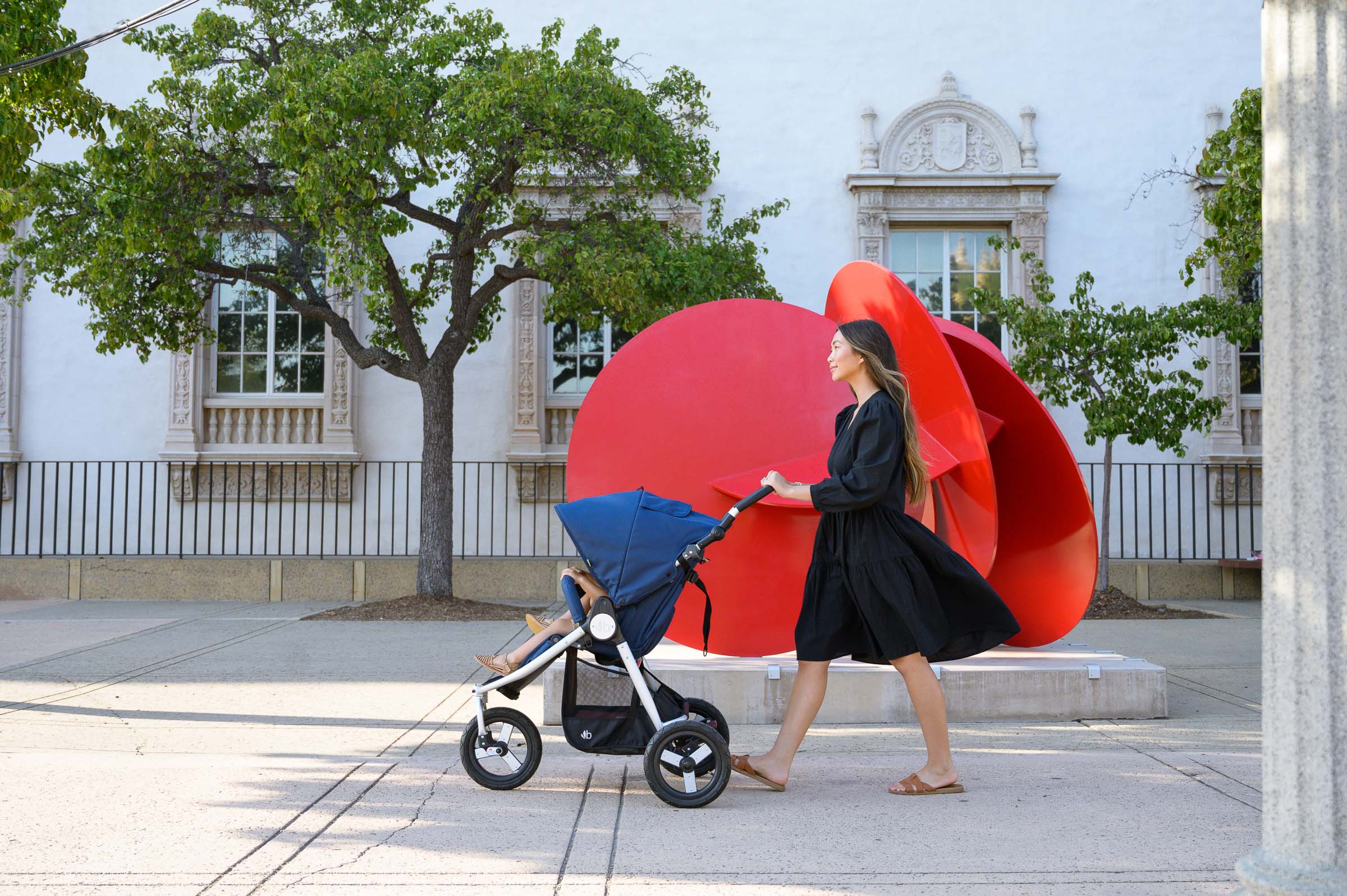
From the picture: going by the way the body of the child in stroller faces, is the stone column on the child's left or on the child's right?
on the child's left

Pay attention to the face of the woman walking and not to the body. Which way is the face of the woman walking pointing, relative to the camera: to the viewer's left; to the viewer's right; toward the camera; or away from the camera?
to the viewer's left

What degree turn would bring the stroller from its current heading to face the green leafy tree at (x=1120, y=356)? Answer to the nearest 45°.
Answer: approximately 135° to its right

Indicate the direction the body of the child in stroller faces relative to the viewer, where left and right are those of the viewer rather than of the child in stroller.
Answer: facing to the left of the viewer

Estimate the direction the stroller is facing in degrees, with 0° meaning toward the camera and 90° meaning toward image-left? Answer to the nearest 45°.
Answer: approximately 90°

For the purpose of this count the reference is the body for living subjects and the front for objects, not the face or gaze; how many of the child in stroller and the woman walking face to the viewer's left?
2

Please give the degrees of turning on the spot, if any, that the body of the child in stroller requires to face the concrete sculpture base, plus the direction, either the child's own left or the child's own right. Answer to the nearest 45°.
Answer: approximately 135° to the child's own right

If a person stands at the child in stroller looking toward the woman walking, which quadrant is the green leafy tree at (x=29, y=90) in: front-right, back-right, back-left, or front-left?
back-left

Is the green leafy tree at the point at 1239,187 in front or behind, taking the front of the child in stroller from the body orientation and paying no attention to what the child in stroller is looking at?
behind

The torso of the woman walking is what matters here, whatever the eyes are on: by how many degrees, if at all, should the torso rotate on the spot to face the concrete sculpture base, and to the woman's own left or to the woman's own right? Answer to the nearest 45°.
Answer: approximately 90° to the woman's own right

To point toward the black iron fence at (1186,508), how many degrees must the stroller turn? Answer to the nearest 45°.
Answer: approximately 135° to its right

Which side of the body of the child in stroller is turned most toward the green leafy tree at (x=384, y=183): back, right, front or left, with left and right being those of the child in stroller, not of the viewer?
right

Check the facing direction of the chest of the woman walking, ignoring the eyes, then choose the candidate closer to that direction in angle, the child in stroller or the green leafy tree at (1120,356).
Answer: the child in stroller

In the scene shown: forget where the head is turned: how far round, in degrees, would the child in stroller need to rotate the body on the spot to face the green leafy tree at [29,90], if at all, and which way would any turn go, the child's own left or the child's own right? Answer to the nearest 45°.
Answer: approximately 45° to the child's own right

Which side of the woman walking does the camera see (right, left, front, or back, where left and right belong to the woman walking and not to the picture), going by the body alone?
left

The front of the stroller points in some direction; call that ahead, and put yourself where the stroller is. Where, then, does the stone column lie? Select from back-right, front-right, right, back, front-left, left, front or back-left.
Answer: back-left

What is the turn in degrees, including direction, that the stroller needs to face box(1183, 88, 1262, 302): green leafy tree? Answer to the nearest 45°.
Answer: approximately 135° to its right
